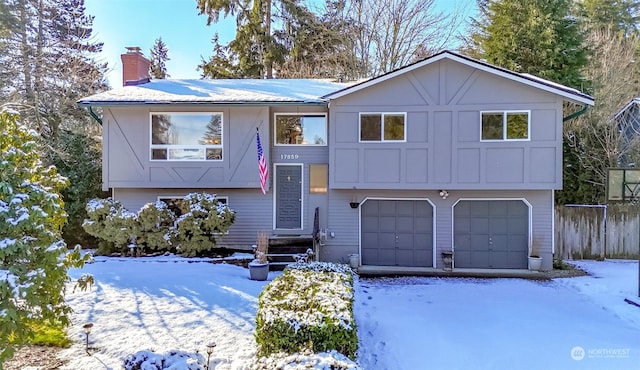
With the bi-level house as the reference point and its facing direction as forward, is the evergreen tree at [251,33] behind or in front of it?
behind

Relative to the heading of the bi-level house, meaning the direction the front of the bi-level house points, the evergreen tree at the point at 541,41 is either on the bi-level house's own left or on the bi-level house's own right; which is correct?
on the bi-level house's own left

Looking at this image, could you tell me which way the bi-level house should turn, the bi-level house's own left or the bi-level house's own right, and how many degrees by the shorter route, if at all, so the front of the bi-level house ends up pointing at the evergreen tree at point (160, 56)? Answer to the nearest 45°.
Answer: approximately 135° to the bi-level house's own right

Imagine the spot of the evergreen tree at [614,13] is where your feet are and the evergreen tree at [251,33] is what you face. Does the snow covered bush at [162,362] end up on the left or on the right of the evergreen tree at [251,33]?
left

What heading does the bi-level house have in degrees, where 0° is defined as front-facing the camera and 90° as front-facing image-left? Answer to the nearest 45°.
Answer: approximately 0°

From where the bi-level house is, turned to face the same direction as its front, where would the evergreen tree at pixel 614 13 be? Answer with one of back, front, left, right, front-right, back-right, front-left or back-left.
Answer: back-left

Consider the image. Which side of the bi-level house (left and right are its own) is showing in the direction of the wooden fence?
left

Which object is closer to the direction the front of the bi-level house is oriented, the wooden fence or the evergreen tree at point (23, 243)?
the evergreen tree
